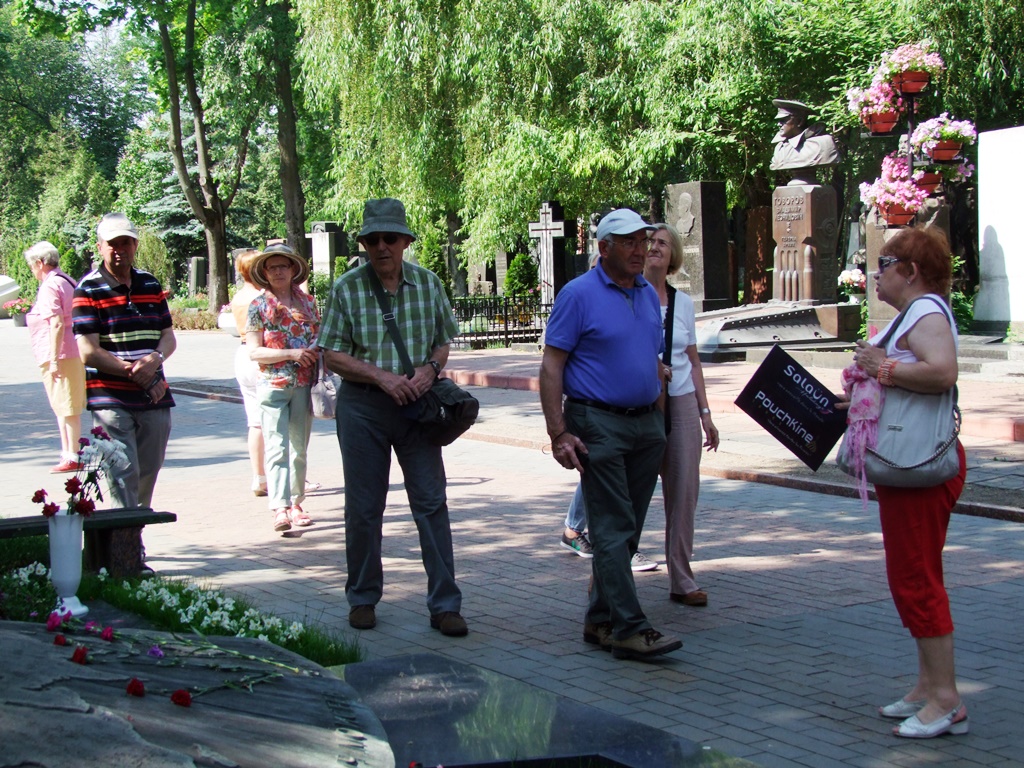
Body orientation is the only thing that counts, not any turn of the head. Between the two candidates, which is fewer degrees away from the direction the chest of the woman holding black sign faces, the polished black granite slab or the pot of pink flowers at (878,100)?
the polished black granite slab

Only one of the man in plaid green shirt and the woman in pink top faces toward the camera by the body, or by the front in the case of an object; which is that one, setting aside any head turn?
the man in plaid green shirt

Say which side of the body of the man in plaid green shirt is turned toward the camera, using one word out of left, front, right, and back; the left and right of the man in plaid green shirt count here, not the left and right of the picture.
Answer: front

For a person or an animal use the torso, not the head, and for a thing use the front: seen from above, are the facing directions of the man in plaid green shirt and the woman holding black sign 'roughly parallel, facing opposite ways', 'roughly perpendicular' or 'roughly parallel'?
roughly perpendicular

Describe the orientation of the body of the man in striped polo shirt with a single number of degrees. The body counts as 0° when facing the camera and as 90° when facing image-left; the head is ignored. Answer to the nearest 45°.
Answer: approximately 315°

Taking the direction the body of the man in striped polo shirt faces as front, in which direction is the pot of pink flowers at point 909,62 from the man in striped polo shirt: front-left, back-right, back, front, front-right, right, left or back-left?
left

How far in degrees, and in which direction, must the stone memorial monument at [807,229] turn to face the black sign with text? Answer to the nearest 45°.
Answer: approximately 45° to its left

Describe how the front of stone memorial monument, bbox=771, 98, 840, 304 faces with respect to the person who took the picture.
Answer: facing the viewer and to the left of the viewer
